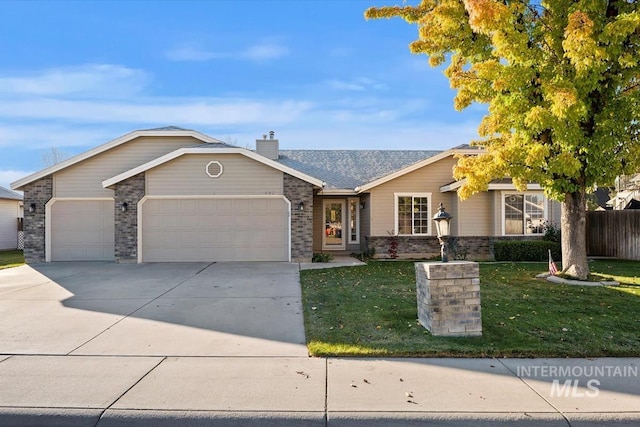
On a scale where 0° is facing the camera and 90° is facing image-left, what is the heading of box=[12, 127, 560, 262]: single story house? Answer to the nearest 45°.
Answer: approximately 0°

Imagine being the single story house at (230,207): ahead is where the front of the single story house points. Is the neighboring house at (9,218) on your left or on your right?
on your right

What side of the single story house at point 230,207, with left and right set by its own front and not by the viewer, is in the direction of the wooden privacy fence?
left

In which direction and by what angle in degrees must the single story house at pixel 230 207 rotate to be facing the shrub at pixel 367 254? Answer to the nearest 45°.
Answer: approximately 90° to its left

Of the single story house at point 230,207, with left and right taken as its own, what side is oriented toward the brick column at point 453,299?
front

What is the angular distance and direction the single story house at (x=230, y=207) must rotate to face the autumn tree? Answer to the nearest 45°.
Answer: approximately 45° to its left
